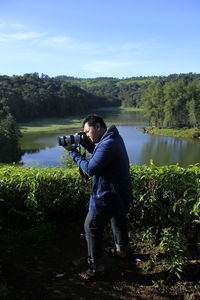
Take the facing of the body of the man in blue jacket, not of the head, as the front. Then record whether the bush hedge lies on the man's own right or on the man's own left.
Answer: on the man's own right

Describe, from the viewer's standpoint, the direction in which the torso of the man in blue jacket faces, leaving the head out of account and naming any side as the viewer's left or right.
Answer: facing to the left of the viewer

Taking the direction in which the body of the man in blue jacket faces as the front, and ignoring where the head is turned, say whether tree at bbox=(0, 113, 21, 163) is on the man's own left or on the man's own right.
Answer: on the man's own right
